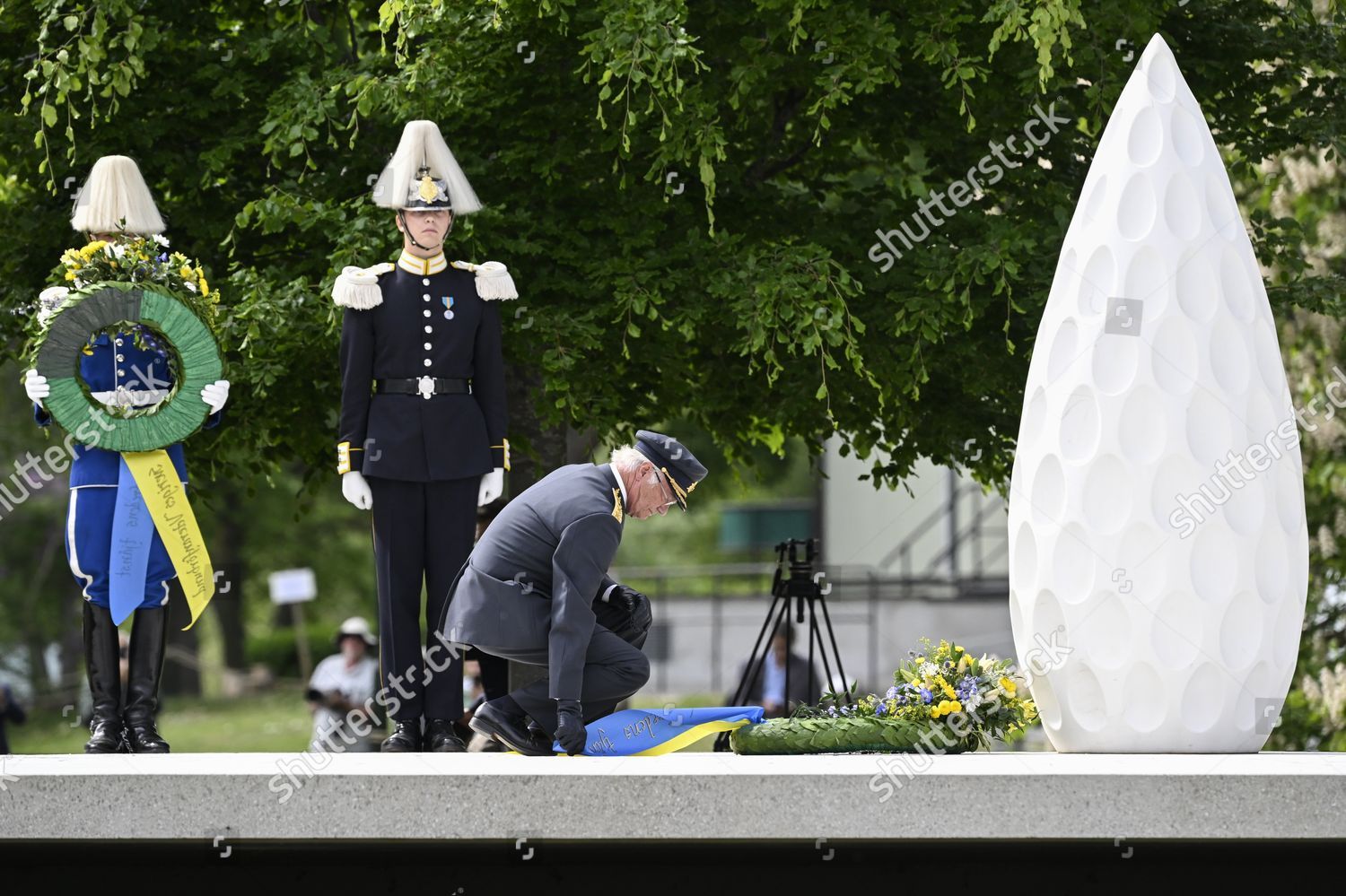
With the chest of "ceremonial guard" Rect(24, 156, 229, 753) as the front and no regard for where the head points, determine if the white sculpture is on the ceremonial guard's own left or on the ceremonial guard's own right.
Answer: on the ceremonial guard's own left

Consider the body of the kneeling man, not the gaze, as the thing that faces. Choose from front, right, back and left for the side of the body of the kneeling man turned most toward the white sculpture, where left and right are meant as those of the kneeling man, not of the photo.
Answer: front

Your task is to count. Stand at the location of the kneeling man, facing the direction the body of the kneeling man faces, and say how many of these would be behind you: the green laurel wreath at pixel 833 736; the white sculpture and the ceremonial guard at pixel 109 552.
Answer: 1

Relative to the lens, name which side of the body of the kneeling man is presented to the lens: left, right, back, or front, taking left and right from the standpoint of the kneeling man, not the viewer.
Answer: right

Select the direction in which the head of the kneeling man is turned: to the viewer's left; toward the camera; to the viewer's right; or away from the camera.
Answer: to the viewer's right

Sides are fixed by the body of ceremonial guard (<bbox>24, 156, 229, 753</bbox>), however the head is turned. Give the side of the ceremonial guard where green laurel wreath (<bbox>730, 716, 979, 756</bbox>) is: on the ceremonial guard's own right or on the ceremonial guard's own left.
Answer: on the ceremonial guard's own left

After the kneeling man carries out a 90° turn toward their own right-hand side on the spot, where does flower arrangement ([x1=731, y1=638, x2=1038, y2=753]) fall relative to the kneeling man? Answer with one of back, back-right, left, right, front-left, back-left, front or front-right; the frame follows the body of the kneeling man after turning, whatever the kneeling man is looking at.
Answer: left

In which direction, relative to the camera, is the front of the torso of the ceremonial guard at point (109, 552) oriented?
toward the camera

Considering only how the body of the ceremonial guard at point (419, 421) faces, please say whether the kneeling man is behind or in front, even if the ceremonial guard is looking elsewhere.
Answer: in front

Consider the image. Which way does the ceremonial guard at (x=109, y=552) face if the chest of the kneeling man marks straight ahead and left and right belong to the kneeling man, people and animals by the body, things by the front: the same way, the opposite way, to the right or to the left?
to the right

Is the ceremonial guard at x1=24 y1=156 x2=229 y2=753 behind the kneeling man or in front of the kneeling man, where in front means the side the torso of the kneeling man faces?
behind

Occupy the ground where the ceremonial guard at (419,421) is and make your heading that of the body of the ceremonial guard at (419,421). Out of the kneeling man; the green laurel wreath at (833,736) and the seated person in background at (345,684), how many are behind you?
1

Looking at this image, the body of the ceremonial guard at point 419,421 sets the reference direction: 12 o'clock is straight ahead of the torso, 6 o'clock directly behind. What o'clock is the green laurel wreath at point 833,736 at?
The green laurel wreath is roughly at 10 o'clock from the ceremonial guard.

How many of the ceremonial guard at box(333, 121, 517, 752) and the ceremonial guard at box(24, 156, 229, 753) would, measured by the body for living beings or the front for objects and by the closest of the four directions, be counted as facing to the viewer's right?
0

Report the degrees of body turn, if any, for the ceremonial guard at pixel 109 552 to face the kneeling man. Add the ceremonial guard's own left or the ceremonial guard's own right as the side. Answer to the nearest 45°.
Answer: approximately 45° to the ceremonial guard's own left
